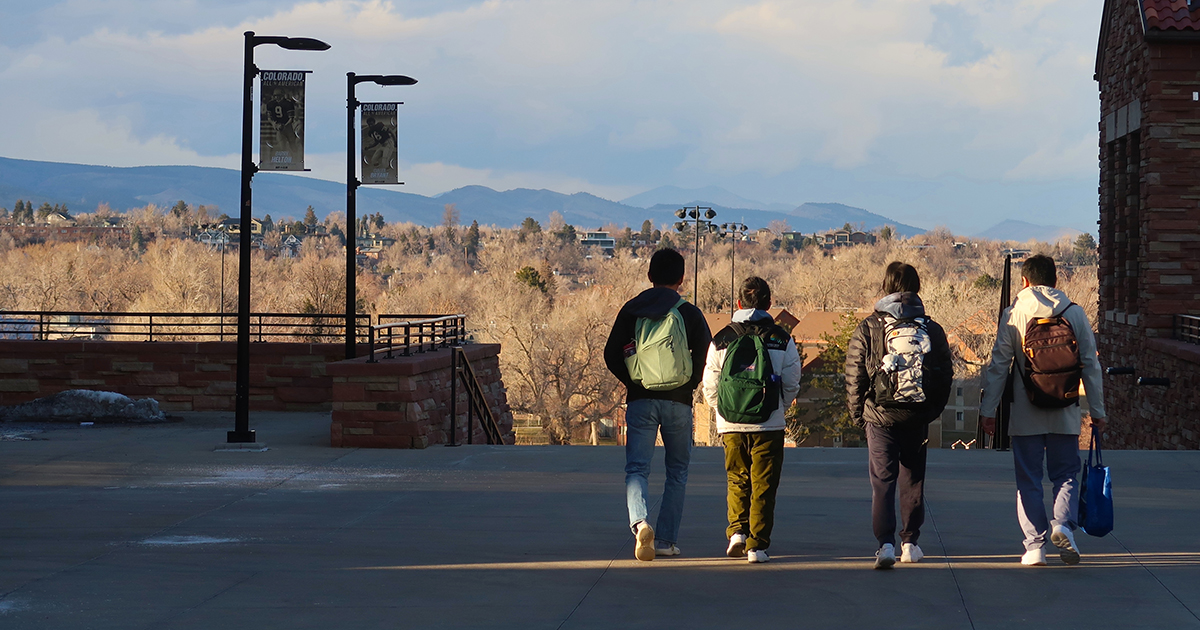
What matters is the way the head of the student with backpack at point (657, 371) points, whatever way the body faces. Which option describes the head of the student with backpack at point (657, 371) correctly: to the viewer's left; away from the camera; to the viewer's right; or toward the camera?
away from the camera

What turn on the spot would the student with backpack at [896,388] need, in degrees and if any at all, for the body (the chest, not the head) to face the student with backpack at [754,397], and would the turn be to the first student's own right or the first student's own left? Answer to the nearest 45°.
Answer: approximately 90° to the first student's own left

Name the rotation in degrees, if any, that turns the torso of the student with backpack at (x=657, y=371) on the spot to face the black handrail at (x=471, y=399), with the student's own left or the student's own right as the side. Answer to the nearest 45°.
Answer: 0° — they already face it

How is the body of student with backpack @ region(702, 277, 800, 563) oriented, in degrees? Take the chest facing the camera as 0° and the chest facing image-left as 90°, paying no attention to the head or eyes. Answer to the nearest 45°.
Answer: approximately 180°

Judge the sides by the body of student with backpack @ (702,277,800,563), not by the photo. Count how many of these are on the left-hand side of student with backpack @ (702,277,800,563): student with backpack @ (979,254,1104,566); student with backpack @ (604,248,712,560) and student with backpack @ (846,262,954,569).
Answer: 1

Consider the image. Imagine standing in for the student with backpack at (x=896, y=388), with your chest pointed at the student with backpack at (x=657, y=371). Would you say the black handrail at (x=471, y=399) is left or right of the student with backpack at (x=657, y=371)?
right

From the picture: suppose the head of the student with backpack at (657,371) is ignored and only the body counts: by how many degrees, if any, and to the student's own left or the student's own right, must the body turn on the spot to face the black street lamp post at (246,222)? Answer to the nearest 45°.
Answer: approximately 45° to the student's own left

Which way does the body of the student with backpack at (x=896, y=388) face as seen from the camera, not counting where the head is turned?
away from the camera

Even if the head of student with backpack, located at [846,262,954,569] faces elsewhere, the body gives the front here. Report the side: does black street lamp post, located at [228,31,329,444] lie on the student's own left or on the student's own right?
on the student's own left

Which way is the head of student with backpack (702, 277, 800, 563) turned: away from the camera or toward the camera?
away from the camera

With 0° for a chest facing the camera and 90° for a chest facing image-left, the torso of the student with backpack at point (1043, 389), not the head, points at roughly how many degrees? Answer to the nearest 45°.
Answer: approximately 180°

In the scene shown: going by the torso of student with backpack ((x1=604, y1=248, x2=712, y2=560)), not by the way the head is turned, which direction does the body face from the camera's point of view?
away from the camera

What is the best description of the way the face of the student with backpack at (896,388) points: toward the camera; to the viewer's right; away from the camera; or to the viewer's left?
away from the camera
